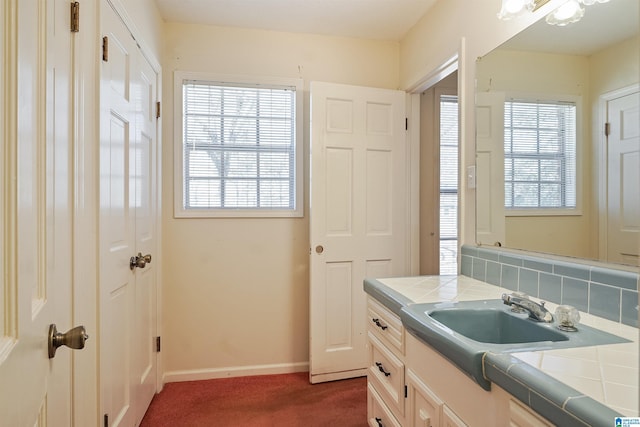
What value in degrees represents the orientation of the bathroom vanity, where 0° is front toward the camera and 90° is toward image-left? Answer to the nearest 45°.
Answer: approximately 45°

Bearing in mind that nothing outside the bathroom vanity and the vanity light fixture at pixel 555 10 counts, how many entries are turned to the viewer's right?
0

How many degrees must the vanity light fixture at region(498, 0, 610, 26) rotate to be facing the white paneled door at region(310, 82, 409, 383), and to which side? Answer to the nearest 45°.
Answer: approximately 90° to its right

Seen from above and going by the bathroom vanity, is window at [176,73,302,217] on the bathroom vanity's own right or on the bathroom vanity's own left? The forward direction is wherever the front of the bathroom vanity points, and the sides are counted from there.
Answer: on the bathroom vanity's own right

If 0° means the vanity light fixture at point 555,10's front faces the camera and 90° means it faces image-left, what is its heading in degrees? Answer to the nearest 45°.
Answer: approximately 45°
